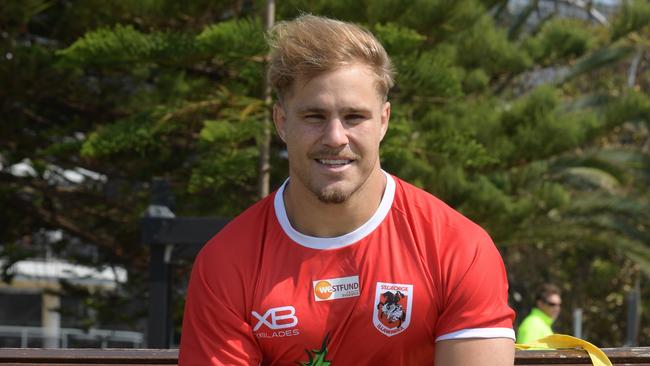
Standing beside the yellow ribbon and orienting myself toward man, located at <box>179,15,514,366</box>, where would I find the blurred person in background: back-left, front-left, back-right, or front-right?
back-right

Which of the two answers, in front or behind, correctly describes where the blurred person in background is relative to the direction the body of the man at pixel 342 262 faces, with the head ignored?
behind

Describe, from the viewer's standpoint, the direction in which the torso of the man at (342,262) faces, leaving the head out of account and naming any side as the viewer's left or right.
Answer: facing the viewer

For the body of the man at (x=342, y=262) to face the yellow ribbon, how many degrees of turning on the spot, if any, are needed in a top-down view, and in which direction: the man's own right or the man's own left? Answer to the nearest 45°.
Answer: approximately 135° to the man's own left

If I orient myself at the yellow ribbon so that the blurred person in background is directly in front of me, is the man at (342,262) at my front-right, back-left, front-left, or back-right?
back-left
